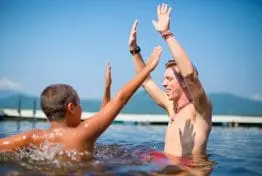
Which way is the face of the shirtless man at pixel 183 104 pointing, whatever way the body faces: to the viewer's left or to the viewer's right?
to the viewer's left

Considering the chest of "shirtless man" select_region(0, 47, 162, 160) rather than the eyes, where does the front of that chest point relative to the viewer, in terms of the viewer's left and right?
facing away from the viewer and to the right of the viewer

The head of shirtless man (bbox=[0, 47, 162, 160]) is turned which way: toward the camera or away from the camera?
away from the camera

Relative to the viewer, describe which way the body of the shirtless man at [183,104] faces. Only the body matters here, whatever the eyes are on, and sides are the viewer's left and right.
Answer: facing the viewer and to the left of the viewer

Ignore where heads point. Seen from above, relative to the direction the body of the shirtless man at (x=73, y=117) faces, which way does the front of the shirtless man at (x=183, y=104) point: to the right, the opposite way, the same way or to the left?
the opposite way

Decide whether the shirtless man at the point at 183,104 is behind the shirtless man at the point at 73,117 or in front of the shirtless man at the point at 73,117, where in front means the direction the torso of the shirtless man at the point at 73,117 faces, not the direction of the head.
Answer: in front

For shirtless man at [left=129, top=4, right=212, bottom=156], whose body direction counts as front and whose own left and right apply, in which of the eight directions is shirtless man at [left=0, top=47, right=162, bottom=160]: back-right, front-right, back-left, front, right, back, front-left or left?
front
